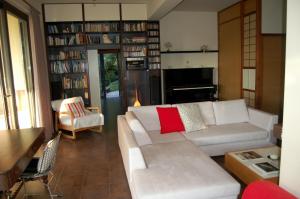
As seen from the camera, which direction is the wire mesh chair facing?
to the viewer's left

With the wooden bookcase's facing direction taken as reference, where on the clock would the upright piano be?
The upright piano is roughly at 9 o'clock from the wooden bookcase.

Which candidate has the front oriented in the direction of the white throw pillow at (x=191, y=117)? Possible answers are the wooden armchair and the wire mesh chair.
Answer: the wooden armchair

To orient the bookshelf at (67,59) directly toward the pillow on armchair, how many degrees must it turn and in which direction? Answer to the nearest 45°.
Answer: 0° — it already faces it

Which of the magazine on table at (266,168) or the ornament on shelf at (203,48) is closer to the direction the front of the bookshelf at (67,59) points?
the magazine on table

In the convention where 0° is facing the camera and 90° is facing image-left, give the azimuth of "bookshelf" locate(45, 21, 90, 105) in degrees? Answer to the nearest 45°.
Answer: approximately 0°

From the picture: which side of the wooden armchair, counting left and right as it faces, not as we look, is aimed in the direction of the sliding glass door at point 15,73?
right

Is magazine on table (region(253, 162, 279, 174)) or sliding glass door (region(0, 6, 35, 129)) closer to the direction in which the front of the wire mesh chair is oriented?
the sliding glass door

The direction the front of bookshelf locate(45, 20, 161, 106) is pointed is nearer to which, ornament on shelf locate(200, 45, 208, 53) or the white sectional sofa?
the white sectional sofa

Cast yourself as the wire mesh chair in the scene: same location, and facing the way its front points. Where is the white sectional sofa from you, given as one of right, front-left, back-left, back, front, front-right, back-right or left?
back

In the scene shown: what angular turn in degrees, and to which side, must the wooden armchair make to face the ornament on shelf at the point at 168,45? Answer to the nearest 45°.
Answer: approximately 90° to its left

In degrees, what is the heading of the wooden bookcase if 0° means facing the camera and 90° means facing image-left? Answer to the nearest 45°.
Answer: approximately 0°
